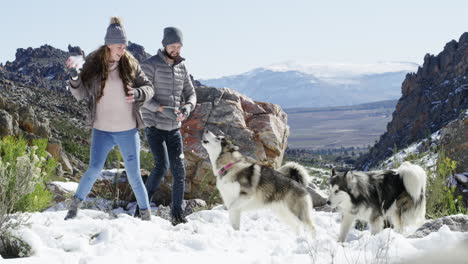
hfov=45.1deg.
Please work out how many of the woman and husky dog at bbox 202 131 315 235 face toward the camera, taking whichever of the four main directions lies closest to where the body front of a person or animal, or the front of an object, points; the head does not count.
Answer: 1

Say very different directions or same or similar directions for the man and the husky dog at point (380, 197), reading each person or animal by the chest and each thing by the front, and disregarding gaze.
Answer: very different directions

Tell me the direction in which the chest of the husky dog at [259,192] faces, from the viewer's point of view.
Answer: to the viewer's left

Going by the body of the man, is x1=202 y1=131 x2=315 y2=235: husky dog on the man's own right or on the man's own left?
on the man's own left

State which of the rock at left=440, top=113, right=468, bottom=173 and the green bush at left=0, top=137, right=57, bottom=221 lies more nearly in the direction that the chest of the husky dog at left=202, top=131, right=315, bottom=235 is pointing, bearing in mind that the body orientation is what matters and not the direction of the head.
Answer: the green bush

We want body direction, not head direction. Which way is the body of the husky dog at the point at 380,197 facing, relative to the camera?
to the viewer's left

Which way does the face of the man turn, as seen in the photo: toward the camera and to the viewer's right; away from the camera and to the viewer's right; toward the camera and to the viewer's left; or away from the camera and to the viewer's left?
toward the camera and to the viewer's right

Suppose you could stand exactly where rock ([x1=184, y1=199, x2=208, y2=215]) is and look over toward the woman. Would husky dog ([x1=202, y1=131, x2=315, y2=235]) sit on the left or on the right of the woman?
left

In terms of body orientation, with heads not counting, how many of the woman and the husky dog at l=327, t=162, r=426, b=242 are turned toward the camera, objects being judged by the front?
1

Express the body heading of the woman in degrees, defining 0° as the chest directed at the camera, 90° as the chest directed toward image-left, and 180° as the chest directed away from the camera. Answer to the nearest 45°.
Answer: approximately 0°
